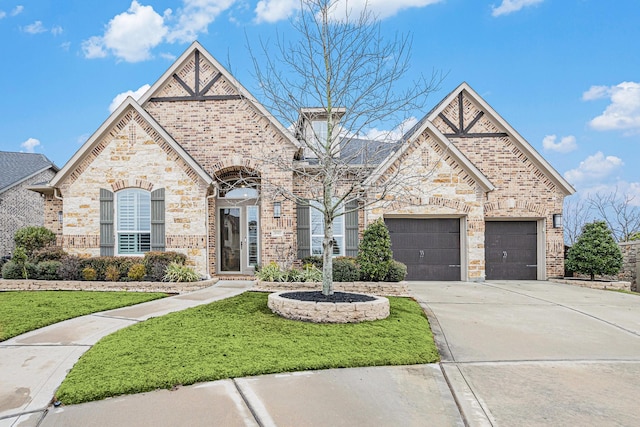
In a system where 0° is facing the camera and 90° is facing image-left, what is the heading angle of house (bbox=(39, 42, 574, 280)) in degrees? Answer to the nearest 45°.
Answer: approximately 0°

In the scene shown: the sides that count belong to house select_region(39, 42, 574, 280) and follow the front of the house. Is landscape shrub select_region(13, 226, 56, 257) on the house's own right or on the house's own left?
on the house's own right

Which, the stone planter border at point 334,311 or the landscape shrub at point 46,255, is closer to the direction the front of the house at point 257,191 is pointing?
the stone planter border
